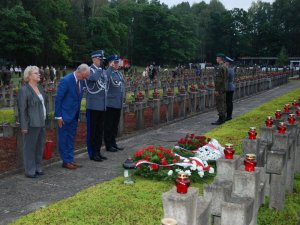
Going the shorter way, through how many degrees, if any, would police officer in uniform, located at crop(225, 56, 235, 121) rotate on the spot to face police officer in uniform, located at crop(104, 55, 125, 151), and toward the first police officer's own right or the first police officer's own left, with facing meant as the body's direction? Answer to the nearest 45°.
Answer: approximately 45° to the first police officer's own left

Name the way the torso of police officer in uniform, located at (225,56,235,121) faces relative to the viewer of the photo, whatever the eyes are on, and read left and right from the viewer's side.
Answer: facing to the left of the viewer

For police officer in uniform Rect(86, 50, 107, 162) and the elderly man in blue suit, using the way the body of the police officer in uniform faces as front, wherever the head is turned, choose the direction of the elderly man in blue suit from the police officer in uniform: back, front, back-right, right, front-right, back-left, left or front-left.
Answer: right

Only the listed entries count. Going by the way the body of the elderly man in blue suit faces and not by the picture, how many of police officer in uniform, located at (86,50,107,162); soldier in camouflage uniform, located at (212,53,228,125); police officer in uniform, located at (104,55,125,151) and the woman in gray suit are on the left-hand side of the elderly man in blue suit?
3

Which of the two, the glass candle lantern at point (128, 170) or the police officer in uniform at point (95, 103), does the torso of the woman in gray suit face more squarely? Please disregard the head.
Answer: the glass candle lantern

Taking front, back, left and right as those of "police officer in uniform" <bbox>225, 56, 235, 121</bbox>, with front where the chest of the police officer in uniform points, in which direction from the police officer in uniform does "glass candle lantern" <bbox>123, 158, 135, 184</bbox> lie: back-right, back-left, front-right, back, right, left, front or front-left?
left

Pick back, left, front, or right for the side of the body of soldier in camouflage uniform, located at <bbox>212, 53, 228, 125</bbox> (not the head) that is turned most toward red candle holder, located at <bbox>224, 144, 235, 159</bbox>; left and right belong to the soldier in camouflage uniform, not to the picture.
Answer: left

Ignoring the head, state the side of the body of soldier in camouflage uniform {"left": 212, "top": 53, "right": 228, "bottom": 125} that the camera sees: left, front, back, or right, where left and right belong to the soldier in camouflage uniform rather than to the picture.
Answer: left

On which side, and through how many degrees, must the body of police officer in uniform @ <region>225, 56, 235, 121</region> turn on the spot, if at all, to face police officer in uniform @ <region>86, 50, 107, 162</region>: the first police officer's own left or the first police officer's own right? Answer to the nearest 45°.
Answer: approximately 45° to the first police officer's own left

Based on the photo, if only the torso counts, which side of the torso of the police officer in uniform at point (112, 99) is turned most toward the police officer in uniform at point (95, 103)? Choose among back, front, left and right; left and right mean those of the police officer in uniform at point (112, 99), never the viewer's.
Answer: right

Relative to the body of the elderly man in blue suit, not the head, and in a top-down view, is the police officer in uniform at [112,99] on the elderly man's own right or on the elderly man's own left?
on the elderly man's own left

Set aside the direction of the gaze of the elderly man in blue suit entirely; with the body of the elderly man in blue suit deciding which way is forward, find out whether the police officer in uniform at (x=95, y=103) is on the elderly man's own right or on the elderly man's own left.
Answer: on the elderly man's own left

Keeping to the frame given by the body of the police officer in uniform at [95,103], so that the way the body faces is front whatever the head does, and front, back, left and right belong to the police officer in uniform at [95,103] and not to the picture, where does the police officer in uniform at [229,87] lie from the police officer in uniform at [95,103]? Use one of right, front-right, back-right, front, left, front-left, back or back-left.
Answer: left

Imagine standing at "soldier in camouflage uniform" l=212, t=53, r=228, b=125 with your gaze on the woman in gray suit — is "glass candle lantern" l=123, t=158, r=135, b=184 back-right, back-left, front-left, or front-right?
front-left
